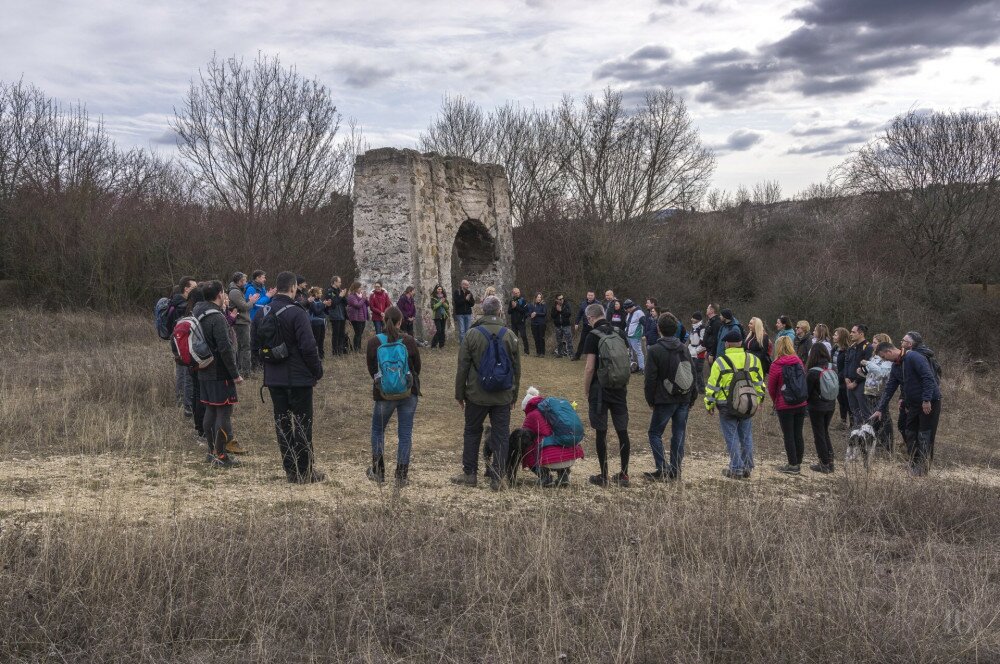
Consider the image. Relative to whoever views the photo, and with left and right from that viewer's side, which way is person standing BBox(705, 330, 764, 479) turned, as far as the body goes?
facing away from the viewer

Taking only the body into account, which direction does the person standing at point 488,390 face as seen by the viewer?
away from the camera

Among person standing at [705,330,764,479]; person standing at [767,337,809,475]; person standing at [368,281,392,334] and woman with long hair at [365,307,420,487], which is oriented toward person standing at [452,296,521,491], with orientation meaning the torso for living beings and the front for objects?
person standing at [368,281,392,334]

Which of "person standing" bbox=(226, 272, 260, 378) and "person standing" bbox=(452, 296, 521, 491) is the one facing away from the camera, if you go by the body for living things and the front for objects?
"person standing" bbox=(452, 296, 521, 491)

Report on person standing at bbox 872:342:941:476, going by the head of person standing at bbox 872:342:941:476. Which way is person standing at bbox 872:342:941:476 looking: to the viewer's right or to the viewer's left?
to the viewer's left

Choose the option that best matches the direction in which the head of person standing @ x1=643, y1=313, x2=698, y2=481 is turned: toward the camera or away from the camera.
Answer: away from the camera

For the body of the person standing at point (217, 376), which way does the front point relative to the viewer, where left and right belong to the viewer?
facing to the right of the viewer

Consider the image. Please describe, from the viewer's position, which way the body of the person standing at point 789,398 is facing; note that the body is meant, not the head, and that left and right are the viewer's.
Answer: facing away from the viewer and to the left of the viewer

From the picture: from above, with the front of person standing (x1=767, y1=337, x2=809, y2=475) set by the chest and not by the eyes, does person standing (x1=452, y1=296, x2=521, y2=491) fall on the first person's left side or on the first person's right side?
on the first person's left side

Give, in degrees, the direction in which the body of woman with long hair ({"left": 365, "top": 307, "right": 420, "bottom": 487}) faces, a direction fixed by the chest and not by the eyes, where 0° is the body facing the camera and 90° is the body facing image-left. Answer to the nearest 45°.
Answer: approximately 180°

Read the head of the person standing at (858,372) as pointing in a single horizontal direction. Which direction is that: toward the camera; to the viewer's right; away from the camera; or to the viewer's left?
to the viewer's left

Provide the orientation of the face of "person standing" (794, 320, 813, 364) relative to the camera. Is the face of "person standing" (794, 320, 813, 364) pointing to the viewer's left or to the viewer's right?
to the viewer's left
